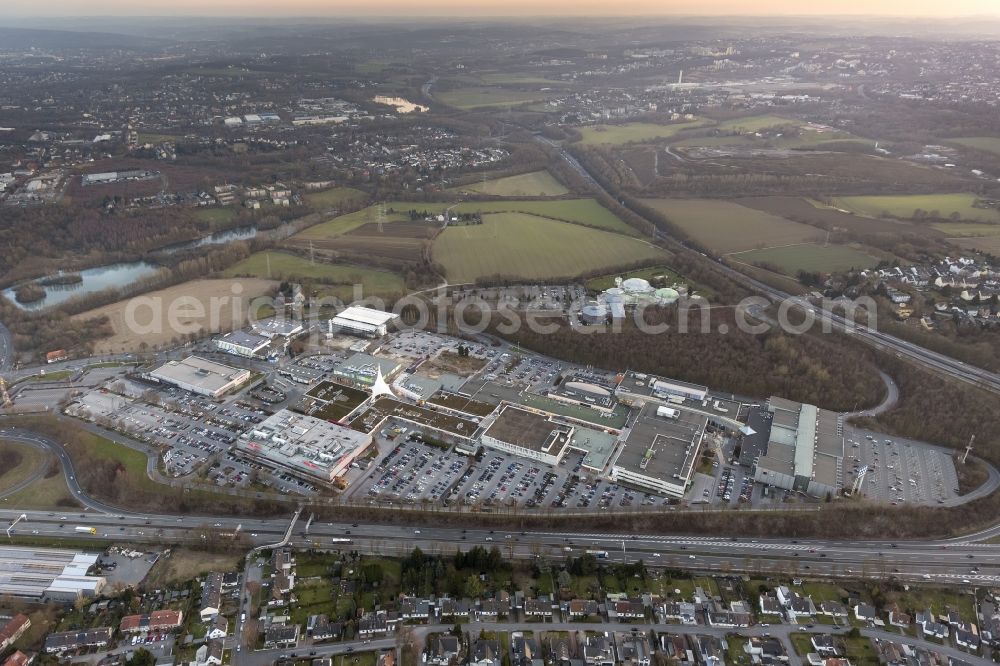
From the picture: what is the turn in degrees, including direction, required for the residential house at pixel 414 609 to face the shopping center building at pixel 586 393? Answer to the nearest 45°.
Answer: approximately 135° to its left

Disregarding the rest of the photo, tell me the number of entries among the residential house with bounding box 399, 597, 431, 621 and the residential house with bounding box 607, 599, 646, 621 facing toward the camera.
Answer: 2

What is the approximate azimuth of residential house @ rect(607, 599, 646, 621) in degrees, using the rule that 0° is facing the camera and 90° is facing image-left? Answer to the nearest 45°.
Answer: approximately 0°

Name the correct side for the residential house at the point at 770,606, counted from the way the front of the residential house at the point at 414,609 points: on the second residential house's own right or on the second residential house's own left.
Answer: on the second residential house's own left

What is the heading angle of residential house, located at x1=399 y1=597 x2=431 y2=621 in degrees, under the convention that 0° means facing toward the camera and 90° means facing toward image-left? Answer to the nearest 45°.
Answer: approximately 0°

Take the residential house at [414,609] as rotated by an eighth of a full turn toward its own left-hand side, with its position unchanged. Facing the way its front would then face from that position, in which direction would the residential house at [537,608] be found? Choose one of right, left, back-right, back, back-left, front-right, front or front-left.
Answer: front-left

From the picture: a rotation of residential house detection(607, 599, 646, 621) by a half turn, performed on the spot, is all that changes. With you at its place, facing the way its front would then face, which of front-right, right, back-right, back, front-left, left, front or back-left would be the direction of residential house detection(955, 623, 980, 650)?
right

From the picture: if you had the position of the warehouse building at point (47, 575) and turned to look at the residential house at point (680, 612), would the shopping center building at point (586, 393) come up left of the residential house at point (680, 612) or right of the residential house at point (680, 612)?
left

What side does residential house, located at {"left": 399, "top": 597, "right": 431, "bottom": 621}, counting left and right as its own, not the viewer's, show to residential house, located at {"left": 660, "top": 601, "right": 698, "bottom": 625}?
left

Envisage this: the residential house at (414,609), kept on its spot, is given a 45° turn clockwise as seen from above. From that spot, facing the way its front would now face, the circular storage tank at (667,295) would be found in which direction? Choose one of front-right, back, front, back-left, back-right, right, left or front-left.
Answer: back

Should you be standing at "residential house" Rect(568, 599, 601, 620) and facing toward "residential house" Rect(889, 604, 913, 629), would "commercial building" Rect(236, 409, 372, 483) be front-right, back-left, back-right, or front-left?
back-left

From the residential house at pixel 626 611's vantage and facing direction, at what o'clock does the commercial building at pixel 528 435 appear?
The commercial building is roughly at 5 o'clock from the residential house.

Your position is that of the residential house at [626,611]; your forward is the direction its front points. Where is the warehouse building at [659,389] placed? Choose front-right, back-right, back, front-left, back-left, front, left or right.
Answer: back

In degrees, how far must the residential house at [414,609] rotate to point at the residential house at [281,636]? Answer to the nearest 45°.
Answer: approximately 90° to its right
